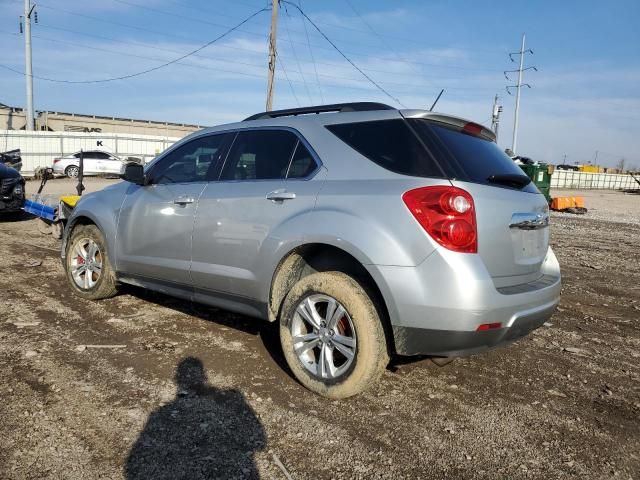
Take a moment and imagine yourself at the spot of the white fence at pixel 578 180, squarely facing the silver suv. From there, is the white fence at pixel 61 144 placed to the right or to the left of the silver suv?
right

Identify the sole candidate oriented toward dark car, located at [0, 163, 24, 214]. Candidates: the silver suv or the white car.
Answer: the silver suv

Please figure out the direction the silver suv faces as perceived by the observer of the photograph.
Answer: facing away from the viewer and to the left of the viewer

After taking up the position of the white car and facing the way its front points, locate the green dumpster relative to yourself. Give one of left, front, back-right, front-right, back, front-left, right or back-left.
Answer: front-right

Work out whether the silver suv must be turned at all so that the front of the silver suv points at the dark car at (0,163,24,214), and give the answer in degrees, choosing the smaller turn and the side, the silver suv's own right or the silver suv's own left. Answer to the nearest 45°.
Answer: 0° — it already faces it

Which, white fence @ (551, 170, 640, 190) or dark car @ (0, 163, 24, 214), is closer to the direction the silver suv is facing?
the dark car

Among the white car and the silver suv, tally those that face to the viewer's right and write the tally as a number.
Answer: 1

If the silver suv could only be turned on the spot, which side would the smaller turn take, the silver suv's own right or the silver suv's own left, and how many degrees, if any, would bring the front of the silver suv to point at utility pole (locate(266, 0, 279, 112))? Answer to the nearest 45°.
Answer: approximately 45° to the silver suv's own right

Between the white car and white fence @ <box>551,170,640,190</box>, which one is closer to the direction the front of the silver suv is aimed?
the white car

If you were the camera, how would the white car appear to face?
facing to the right of the viewer
